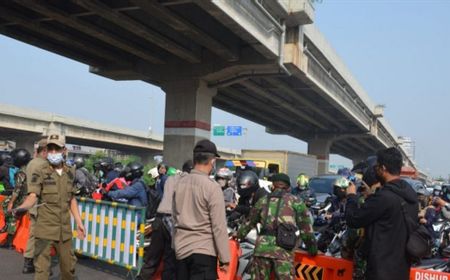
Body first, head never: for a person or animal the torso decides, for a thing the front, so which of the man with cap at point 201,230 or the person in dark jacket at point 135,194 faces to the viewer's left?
the person in dark jacket

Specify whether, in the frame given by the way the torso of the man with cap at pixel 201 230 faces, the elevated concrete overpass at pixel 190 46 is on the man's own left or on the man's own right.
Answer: on the man's own left

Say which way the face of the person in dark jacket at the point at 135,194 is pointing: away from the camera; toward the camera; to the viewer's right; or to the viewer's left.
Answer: to the viewer's left

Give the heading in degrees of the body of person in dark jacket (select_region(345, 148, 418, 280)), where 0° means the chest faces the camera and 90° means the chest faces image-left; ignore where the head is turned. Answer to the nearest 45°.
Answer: approximately 135°

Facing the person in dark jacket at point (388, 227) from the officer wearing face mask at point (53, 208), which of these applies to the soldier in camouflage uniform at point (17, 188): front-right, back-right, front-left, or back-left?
back-left

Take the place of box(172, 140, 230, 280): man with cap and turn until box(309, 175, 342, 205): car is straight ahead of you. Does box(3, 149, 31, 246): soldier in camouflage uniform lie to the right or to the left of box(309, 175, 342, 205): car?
left

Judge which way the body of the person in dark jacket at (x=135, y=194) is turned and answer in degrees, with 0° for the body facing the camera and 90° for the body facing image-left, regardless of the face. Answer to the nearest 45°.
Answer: approximately 90°

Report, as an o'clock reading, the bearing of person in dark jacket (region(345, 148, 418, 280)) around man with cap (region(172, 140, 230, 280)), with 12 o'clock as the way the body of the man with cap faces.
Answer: The person in dark jacket is roughly at 2 o'clock from the man with cap.

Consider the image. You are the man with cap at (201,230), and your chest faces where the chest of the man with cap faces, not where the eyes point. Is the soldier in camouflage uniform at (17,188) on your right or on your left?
on your left
